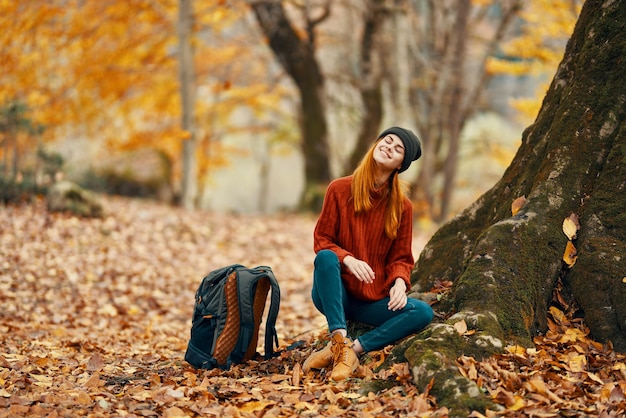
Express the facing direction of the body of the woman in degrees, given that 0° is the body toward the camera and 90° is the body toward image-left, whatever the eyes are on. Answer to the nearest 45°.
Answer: approximately 0°

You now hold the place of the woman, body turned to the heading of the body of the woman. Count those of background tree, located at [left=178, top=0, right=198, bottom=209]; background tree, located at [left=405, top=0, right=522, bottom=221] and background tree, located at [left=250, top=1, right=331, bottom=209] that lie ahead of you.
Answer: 0

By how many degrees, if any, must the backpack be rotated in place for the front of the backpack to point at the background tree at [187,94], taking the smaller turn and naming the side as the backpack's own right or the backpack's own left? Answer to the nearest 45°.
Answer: approximately 45° to the backpack's own right

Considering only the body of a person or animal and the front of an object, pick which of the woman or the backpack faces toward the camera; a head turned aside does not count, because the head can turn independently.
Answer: the woman

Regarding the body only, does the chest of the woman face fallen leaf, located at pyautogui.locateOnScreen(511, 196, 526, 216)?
no

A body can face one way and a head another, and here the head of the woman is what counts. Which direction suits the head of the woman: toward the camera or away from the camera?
toward the camera

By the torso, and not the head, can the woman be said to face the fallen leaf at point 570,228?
no

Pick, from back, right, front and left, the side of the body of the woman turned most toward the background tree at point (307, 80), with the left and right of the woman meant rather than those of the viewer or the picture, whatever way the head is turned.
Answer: back

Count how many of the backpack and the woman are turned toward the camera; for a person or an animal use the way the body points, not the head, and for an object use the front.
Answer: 1

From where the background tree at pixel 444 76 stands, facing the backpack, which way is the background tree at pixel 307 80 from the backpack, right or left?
right

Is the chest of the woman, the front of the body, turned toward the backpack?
no

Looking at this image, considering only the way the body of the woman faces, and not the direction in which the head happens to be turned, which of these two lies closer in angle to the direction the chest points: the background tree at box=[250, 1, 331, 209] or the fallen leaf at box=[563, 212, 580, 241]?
the fallen leaf

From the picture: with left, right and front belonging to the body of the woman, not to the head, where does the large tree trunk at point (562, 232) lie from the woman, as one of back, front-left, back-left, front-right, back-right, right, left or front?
left
